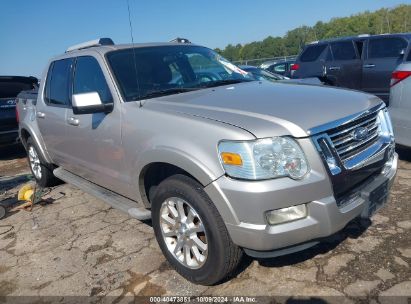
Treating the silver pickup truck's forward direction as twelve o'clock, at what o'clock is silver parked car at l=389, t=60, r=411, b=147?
The silver parked car is roughly at 9 o'clock from the silver pickup truck.

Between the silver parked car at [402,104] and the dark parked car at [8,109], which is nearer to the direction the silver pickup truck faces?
the silver parked car

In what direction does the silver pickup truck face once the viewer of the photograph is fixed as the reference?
facing the viewer and to the right of the viewer

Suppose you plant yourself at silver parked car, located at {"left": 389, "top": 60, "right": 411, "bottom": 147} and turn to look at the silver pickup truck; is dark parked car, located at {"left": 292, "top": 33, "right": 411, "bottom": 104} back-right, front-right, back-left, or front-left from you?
back-right

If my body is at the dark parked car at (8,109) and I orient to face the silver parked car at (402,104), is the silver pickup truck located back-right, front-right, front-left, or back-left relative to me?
front-right

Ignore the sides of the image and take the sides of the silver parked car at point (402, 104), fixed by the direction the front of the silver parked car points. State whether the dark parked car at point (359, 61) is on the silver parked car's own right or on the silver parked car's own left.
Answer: on the silver parked car's own left

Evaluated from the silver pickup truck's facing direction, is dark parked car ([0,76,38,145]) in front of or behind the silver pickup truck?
behind

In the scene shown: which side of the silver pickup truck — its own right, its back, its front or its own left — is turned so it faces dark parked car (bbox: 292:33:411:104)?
left
